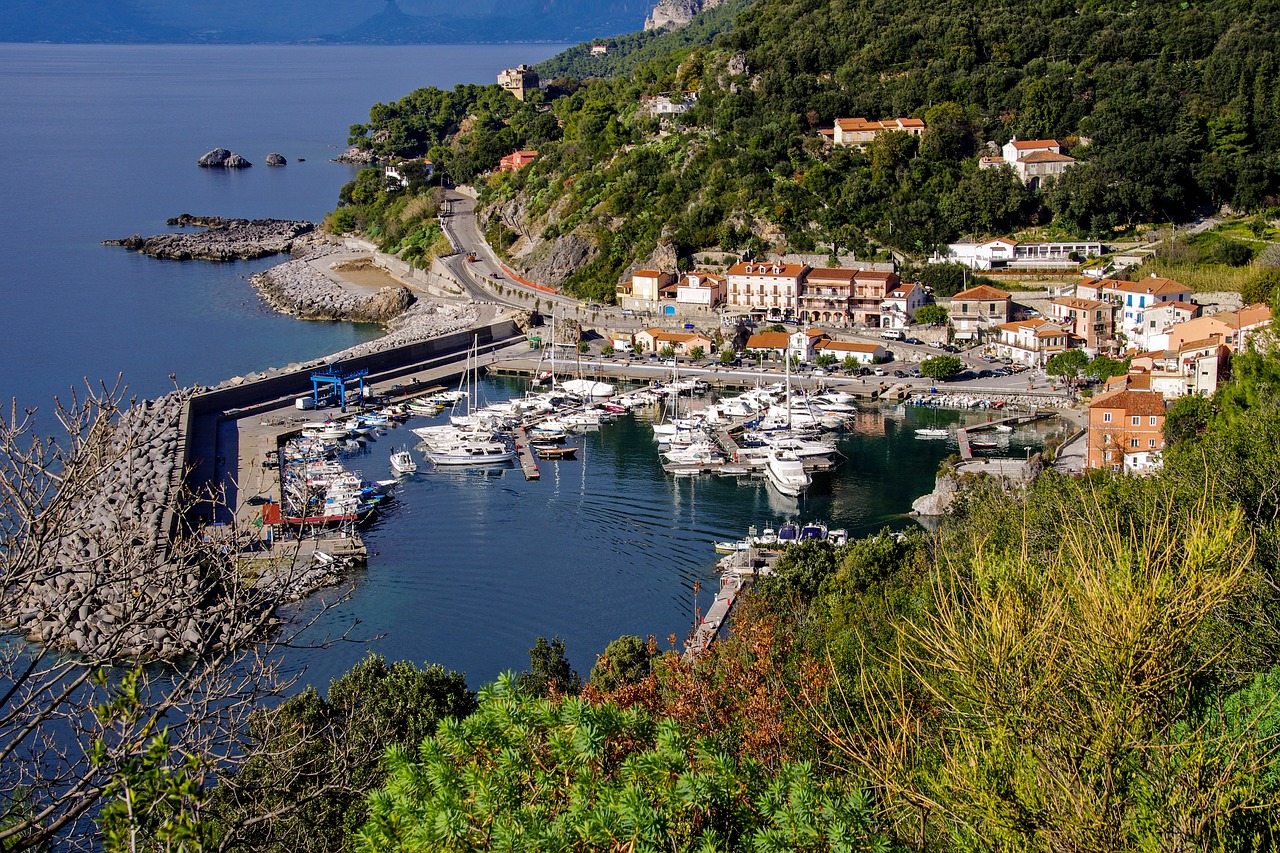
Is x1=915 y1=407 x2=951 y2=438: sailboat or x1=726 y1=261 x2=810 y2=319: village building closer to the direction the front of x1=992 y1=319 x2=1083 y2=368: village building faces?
the sailboat

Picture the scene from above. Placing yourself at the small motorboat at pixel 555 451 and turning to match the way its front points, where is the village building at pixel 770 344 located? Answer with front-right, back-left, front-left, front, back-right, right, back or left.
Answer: front-left

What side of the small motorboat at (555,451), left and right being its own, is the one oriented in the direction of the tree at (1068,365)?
front

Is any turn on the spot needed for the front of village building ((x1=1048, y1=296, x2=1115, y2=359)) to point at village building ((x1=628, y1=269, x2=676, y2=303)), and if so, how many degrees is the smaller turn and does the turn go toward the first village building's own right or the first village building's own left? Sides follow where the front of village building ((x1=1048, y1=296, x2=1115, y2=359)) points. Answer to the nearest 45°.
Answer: approximately 45° to the first village building's own right

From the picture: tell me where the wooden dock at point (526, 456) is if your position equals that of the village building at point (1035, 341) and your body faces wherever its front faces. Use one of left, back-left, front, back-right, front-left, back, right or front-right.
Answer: front

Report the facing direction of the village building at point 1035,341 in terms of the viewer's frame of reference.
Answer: facing the viewer and to the left of the viewer

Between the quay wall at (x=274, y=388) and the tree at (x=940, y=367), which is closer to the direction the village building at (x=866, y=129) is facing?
the tree

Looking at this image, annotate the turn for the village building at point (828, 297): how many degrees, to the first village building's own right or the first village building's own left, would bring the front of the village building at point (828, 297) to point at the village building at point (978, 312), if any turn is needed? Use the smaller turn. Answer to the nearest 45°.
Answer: approximately 90° to the first village building's own left

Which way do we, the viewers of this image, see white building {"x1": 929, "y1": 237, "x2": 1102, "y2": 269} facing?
facing the viewer

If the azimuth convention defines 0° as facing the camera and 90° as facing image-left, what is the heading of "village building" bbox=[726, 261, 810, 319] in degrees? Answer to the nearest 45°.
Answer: approximately 0°

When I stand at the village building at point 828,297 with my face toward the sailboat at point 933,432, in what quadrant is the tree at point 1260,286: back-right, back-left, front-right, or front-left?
front-left

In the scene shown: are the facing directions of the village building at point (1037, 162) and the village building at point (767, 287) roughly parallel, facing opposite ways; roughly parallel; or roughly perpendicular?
roughly parallel

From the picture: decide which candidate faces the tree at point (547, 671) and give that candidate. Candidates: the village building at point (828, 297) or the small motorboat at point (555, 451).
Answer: the village building

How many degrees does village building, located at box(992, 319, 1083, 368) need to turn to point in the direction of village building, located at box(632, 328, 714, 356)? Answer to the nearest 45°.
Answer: approximately 45° to its right

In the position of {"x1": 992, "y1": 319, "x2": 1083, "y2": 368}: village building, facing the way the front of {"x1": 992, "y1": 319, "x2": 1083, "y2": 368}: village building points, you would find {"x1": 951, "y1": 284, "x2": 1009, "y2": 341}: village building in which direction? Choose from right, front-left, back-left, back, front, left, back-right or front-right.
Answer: right
